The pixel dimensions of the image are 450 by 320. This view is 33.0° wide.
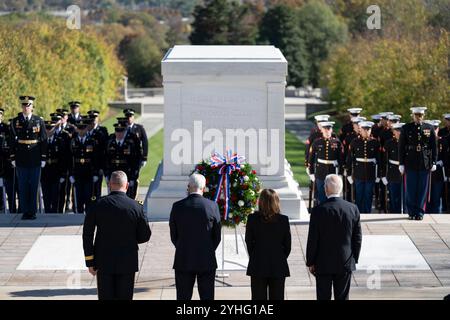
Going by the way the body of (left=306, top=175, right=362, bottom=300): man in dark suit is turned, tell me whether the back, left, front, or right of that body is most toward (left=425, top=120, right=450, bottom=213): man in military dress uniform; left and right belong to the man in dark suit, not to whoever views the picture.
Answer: front

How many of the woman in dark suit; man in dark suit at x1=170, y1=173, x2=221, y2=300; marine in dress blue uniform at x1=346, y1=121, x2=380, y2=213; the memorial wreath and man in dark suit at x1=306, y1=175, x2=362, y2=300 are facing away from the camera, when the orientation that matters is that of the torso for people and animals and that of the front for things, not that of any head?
3

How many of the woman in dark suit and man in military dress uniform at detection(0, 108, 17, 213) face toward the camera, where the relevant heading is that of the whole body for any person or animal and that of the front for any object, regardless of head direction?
1

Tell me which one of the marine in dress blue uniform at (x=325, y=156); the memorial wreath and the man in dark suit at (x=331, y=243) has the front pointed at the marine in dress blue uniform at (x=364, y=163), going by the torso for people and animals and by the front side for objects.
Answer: the man in dark suit

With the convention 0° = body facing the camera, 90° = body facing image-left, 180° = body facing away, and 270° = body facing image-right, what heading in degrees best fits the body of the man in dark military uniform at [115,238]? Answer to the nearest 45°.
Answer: approximately 180°

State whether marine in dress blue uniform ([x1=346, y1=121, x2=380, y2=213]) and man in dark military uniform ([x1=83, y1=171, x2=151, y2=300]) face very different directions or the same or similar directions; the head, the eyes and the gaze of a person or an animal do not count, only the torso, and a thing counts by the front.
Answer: very different directions

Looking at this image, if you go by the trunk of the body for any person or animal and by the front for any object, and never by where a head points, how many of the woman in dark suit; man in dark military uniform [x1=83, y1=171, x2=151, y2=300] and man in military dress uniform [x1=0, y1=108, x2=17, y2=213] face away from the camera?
2

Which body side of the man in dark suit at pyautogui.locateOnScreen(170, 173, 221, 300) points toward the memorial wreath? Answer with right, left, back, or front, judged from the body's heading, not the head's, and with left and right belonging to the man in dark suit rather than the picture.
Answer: front

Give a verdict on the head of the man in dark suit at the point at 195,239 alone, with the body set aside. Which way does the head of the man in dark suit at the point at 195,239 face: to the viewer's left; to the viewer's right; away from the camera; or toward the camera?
away from the camera

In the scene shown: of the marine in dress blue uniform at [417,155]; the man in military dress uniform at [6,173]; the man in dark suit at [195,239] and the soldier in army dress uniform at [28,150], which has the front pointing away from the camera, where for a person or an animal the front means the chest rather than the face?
the man in dark suit

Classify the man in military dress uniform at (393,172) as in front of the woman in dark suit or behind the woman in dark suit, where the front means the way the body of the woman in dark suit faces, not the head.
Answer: in front

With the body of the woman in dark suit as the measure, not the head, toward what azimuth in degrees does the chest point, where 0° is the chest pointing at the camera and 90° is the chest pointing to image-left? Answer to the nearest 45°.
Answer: approximately 180°

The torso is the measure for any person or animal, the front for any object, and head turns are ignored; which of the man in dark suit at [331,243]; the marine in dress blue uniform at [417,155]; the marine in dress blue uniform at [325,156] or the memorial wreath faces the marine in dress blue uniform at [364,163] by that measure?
the man in dark suit

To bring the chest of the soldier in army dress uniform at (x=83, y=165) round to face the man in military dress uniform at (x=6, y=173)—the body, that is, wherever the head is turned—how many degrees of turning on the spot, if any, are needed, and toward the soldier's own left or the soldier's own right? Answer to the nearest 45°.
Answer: approximately 135° to the soldier's own right

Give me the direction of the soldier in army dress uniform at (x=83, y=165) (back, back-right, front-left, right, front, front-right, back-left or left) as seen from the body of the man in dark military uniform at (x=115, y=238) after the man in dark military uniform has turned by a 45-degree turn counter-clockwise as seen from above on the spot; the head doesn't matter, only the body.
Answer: front-right

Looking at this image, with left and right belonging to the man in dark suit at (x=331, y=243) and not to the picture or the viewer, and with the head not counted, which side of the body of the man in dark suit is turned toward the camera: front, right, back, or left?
back
